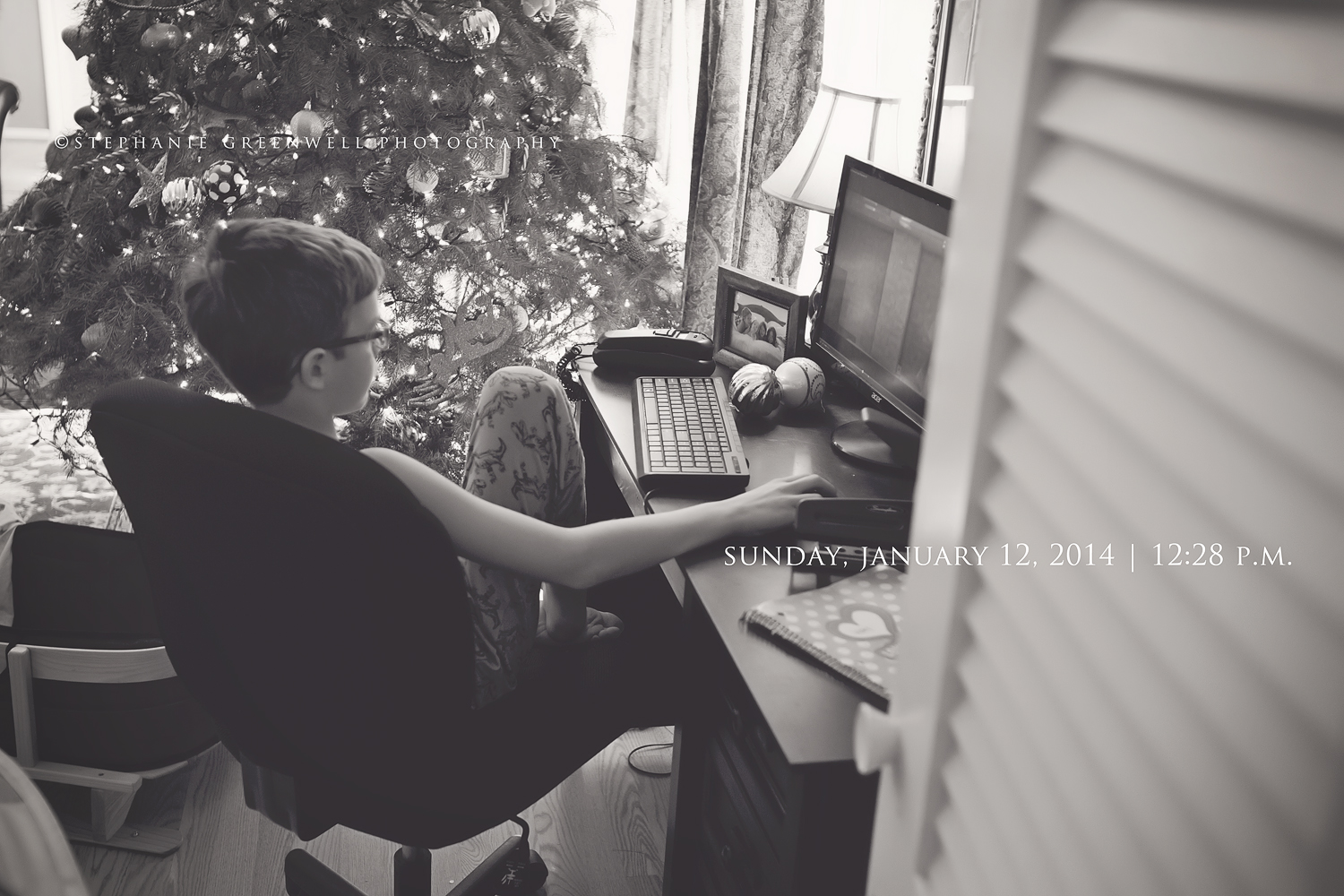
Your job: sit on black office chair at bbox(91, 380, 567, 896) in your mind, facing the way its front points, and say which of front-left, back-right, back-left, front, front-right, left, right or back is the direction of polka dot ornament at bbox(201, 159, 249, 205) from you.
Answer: front-left

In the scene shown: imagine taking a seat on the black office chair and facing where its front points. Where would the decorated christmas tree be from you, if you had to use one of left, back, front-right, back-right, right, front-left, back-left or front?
front-left

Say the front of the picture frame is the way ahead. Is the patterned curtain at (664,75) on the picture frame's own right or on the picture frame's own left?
on the picture frame's own right

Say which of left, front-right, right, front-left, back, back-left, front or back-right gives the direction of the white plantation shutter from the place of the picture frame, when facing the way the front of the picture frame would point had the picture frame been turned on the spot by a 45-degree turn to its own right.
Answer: left

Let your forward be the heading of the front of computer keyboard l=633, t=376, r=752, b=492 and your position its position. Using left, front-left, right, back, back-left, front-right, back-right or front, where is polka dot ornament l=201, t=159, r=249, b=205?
front-right

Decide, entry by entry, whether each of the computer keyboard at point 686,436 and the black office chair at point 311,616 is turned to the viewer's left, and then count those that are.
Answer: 1

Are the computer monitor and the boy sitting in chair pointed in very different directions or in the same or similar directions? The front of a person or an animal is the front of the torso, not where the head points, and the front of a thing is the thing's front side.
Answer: very different directions

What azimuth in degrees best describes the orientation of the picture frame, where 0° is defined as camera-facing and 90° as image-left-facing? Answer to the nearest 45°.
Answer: approximately 45°

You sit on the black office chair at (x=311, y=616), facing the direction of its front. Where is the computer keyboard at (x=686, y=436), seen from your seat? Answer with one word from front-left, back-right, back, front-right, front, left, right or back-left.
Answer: front

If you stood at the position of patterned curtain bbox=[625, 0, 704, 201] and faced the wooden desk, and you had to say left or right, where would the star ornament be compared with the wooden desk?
right

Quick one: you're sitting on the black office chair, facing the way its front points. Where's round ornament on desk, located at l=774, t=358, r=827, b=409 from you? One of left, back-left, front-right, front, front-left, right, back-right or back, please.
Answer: front

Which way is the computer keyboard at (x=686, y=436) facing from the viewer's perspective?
to the viewer's left

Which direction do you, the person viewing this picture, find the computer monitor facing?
facing the viewer and to the left of the viewer

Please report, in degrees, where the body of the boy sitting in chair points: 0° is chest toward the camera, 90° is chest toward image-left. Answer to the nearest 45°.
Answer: approximately 225°
